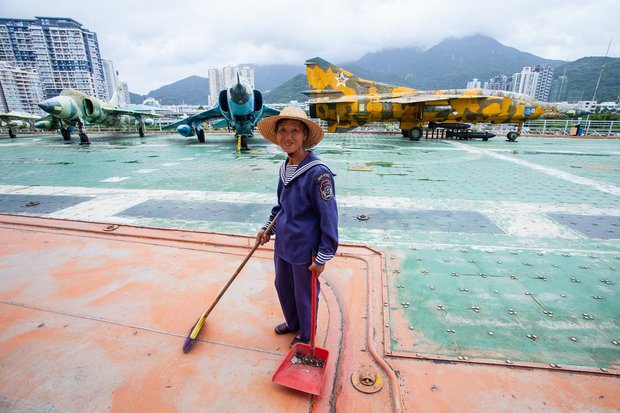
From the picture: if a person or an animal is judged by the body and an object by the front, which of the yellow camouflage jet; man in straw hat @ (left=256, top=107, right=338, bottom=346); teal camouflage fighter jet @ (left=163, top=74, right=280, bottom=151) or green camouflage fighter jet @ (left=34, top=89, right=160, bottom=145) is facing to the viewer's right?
the yellow camouflage jet

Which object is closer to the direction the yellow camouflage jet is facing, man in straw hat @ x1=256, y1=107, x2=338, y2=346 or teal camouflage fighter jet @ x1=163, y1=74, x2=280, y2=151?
the man in straw hat

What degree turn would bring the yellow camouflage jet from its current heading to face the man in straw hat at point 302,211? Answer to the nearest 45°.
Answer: approximately 90° to its right

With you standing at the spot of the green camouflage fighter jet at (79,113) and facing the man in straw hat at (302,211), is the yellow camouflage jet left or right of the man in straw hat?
left

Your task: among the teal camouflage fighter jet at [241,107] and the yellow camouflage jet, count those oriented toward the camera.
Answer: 1

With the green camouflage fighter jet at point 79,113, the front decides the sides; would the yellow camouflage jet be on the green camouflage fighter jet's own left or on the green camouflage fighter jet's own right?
on the green camouflage fighter jet's own left

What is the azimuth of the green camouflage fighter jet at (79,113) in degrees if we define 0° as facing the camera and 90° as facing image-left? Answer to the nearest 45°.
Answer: approximately 45°

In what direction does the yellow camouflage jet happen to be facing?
to the viewer's right

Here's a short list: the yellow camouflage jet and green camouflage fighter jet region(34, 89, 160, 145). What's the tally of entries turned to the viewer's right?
1

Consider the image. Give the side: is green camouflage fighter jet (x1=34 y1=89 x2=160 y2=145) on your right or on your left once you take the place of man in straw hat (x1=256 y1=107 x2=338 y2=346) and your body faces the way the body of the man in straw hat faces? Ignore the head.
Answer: on your right

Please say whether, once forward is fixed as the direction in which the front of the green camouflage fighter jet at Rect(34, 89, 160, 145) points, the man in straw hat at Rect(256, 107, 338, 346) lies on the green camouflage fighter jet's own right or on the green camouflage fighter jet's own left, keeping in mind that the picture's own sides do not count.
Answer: on the green camouflage fighter jet's own left

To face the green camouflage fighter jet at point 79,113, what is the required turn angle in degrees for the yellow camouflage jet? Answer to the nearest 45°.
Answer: approximately 135° to its right

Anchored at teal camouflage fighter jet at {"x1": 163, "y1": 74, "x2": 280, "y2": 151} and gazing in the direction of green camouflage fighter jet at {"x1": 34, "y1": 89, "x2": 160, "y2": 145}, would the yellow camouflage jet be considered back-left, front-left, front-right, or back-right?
back-right
